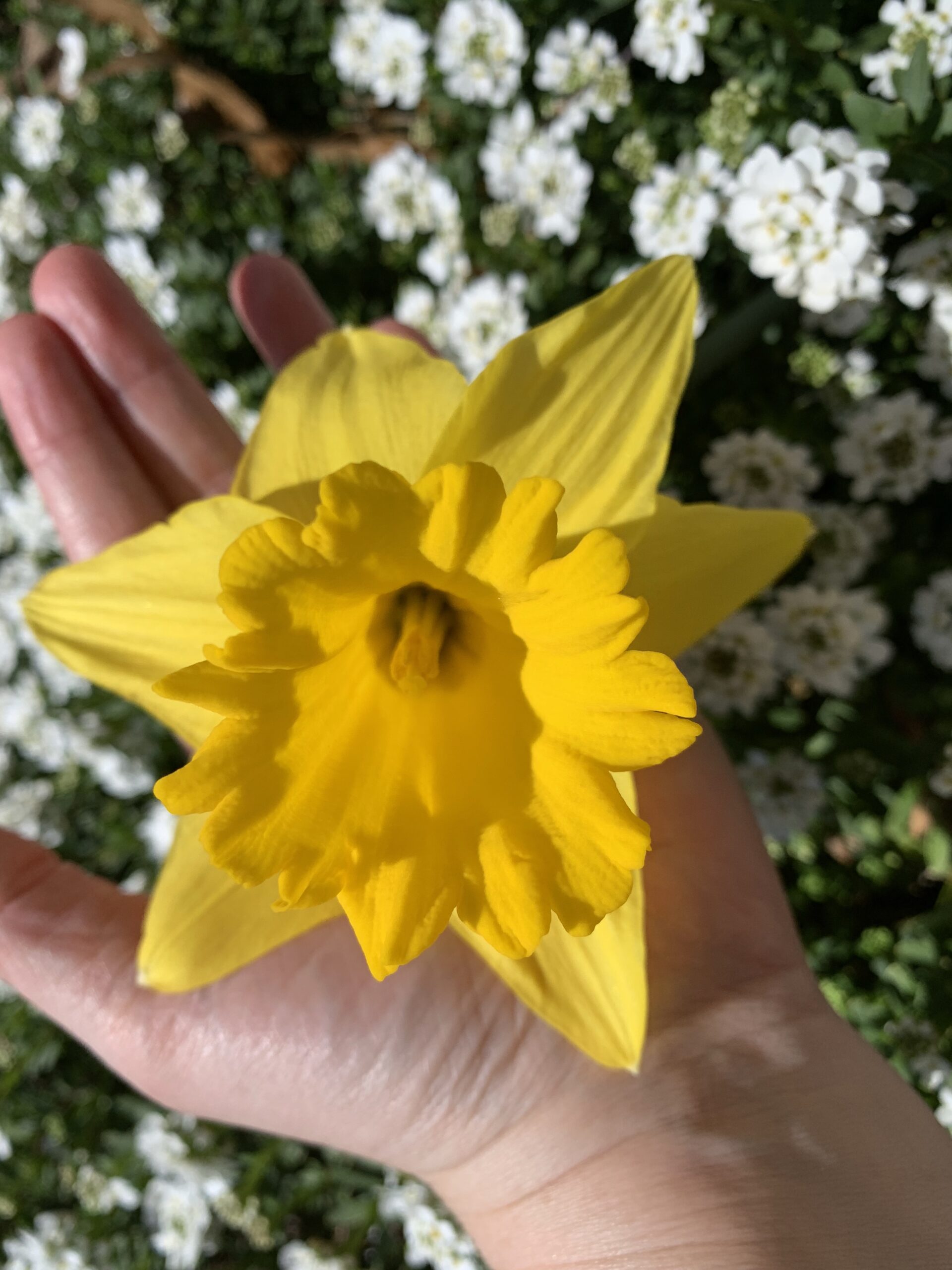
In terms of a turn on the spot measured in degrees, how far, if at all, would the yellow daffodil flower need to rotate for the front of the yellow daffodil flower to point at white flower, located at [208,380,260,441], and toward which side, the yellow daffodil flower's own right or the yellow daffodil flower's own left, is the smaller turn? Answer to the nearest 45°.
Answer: approximately 180°

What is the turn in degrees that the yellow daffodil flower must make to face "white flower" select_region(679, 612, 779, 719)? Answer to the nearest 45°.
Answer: approximately 135° to its left

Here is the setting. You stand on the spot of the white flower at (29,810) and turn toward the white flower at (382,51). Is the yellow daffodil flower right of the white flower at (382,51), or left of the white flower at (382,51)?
right

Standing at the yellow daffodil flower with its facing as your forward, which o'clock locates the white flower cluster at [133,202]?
The white flower cluster is roughly at 6 o'clock from the yellow daffodil flower.

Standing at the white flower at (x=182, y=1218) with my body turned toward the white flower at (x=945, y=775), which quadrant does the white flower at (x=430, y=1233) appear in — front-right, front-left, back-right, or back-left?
front-right

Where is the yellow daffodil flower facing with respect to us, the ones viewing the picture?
facing the viewer

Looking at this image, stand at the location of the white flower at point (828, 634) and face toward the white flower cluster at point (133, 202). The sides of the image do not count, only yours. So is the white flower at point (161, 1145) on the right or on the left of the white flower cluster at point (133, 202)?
left

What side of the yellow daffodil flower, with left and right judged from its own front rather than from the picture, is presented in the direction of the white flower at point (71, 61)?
back

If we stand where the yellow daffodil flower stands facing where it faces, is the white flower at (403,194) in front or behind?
behind
